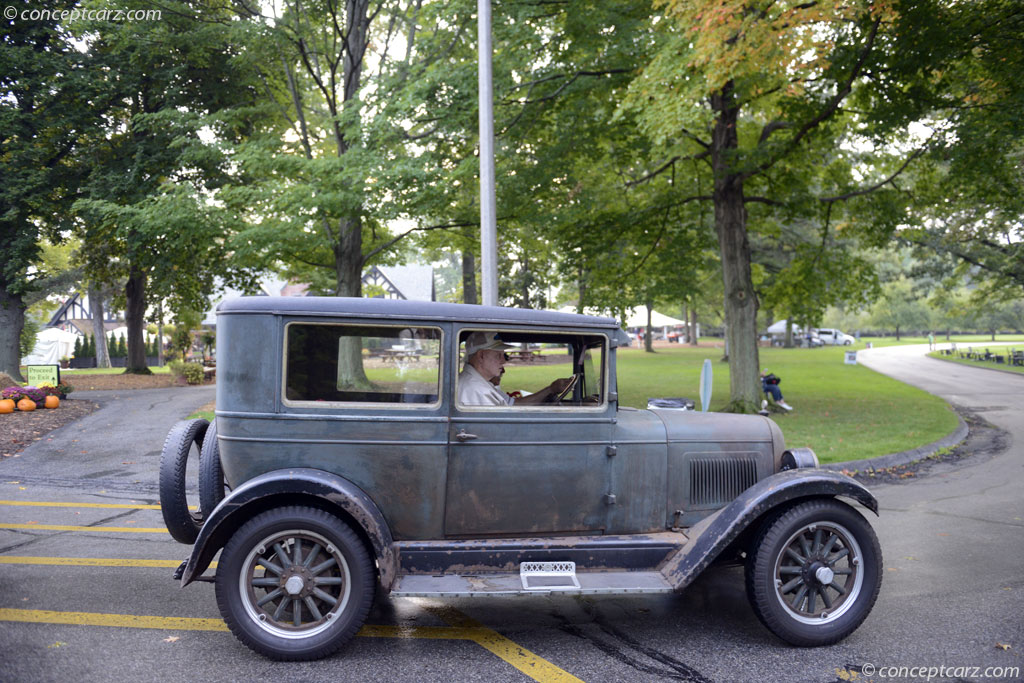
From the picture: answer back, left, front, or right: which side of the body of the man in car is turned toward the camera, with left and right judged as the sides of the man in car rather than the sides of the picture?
right

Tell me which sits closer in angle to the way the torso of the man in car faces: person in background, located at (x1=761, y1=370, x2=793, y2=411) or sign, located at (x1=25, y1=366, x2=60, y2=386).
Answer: the person in background

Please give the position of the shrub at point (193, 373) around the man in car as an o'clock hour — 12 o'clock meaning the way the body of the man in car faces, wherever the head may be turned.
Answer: The shrub is roughly at 8 o'clock from the man in car.

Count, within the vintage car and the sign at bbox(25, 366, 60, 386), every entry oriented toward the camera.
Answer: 1

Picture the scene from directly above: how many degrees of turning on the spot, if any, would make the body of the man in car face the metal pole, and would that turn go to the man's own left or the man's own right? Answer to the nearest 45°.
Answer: approximately 90° to the man's own left

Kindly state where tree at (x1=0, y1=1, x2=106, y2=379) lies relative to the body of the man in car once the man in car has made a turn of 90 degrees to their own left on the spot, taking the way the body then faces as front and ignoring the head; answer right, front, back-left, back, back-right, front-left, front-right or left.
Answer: front-left

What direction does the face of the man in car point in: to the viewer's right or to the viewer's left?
to the viewer's right

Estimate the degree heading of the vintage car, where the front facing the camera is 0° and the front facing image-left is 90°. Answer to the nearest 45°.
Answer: approximately 270°

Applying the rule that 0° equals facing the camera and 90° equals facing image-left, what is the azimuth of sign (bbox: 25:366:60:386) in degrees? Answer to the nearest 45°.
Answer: approximately 0°
